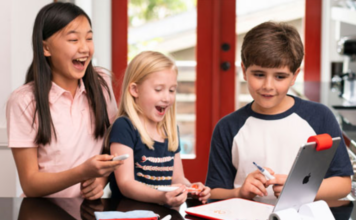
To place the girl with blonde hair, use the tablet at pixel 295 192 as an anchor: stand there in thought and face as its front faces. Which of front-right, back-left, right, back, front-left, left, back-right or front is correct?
front

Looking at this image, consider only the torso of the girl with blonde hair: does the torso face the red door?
no

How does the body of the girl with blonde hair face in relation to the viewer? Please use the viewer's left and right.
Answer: facing the viewer and to the right of the viewer

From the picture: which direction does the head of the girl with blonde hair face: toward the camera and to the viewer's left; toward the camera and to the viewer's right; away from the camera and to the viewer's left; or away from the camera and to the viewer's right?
toward the camera and to the viewer's right
